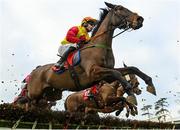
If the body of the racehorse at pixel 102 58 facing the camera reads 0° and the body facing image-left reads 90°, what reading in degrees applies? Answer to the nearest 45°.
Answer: approximately 270°

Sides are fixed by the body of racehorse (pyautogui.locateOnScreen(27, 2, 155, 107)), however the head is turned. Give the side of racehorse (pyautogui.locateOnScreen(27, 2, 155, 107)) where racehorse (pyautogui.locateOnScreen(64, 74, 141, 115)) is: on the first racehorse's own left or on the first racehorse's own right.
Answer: on the first racehorse's own left
